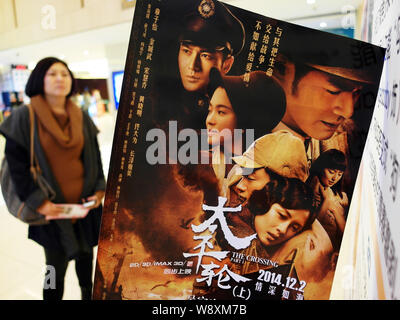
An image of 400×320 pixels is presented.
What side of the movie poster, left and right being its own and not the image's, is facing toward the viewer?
front
